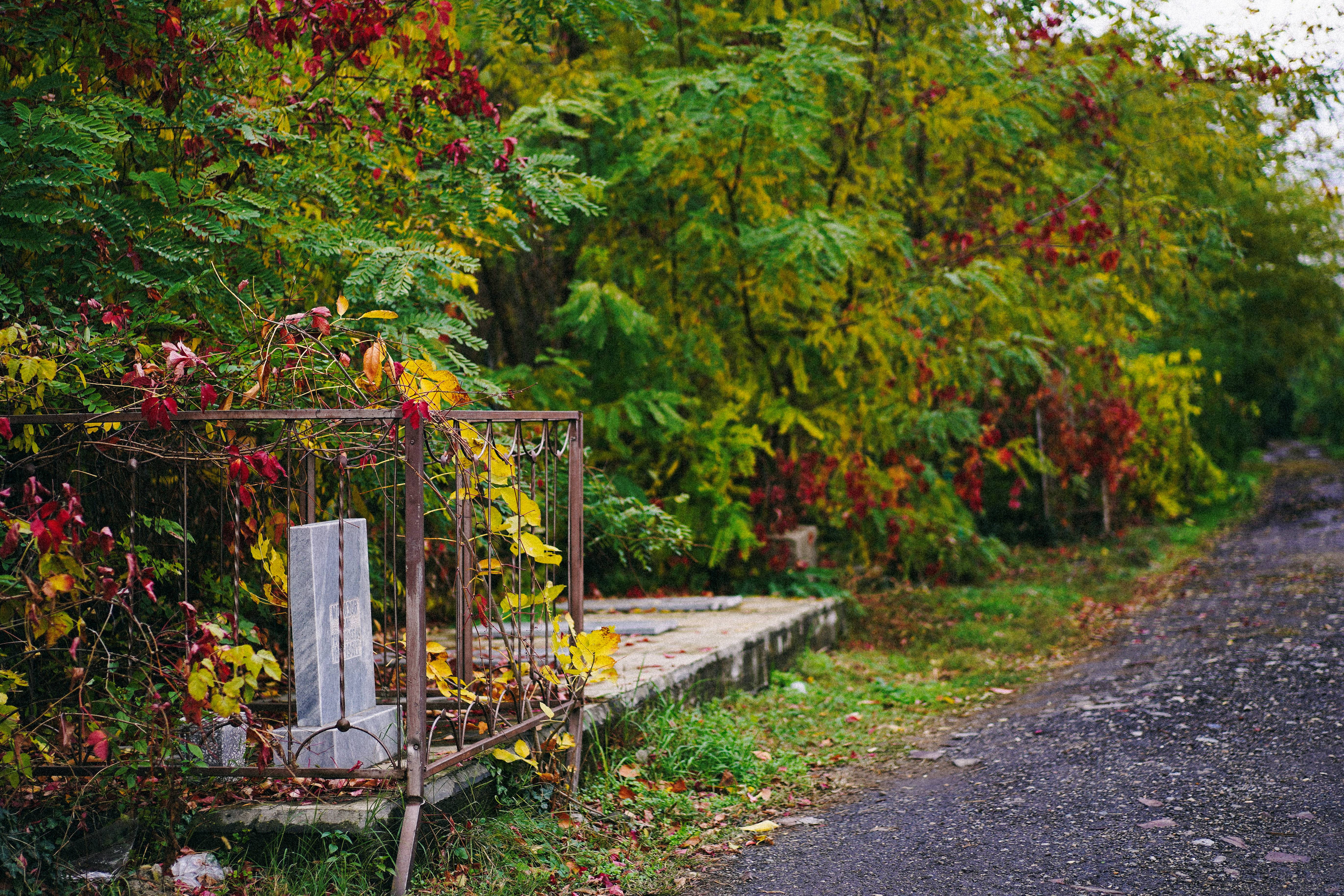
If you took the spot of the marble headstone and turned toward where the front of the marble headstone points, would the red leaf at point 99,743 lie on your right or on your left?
on your right

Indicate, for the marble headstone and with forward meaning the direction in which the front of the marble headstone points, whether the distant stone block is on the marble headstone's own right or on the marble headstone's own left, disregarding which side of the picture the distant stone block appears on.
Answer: on the marble headstone's own left

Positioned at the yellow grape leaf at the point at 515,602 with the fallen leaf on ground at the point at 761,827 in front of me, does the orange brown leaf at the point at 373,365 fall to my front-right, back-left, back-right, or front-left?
back-right

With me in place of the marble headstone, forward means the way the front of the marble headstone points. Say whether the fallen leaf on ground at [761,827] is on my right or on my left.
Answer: on my left

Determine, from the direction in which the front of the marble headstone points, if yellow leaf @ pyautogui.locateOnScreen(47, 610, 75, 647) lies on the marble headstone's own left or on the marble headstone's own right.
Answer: on the marble headstone's own right

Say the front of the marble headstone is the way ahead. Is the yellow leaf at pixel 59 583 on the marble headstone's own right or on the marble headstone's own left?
on the marble headstone's own right

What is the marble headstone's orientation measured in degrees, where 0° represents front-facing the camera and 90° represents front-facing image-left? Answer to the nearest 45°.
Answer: approximately 315°
